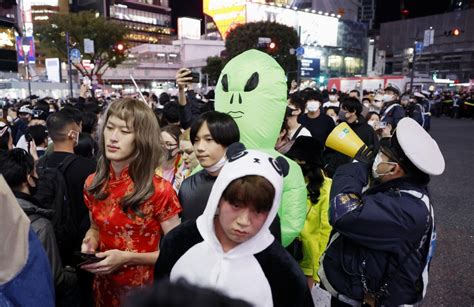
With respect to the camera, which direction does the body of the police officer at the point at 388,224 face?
to the viewer's left

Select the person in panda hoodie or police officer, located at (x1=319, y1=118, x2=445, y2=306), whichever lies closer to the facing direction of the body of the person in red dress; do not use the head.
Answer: the person in panda hoodie

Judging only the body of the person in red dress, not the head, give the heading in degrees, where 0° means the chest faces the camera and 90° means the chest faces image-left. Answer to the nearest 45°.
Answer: approximately 45°

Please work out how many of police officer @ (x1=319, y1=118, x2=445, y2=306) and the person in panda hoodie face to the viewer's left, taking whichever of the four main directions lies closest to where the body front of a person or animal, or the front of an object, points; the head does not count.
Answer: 1

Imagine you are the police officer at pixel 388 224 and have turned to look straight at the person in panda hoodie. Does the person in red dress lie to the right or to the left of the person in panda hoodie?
right

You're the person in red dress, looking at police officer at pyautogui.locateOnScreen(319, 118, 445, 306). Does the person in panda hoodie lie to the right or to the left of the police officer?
right

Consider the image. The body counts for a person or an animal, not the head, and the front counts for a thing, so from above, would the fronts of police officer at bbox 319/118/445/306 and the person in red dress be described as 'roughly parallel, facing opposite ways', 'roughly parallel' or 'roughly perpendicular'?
roughly perpendicular

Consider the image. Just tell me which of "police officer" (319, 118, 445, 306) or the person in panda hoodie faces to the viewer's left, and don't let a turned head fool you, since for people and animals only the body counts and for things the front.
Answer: the police officer

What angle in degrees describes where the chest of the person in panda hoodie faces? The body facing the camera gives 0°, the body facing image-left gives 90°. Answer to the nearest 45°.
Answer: approximately 0°

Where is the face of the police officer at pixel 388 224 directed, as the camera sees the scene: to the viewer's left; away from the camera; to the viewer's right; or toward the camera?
to the viewer's left

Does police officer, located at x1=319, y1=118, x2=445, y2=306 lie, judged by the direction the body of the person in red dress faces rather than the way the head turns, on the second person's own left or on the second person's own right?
on the second person's own left
